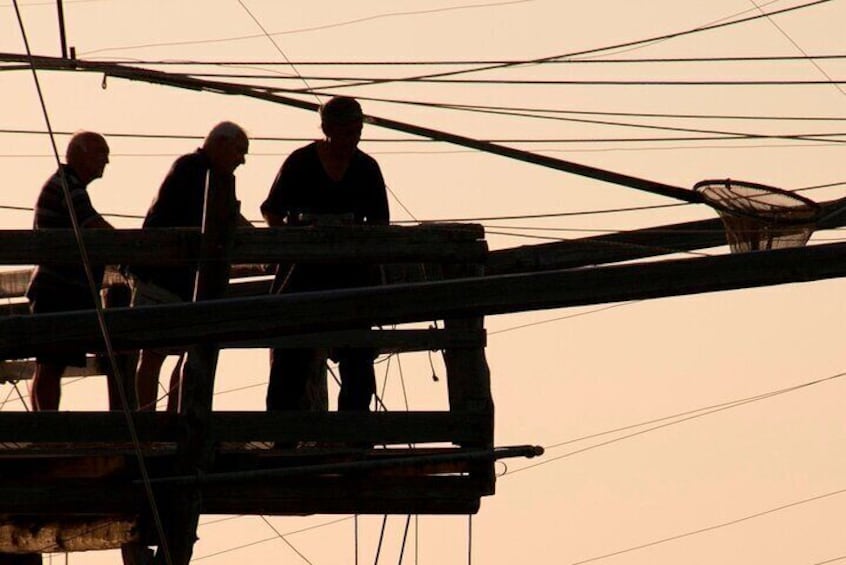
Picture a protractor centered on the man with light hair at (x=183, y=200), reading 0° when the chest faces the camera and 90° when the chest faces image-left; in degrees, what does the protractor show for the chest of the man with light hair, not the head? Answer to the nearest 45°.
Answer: approximately 270°

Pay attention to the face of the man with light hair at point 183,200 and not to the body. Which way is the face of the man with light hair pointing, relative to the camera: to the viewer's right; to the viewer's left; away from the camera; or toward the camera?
to the viewer's right

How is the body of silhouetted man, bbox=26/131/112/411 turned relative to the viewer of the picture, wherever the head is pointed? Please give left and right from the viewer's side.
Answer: facing to the right of the viewer

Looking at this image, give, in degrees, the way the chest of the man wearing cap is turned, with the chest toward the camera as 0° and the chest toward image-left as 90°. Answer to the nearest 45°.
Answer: approximately 0°
